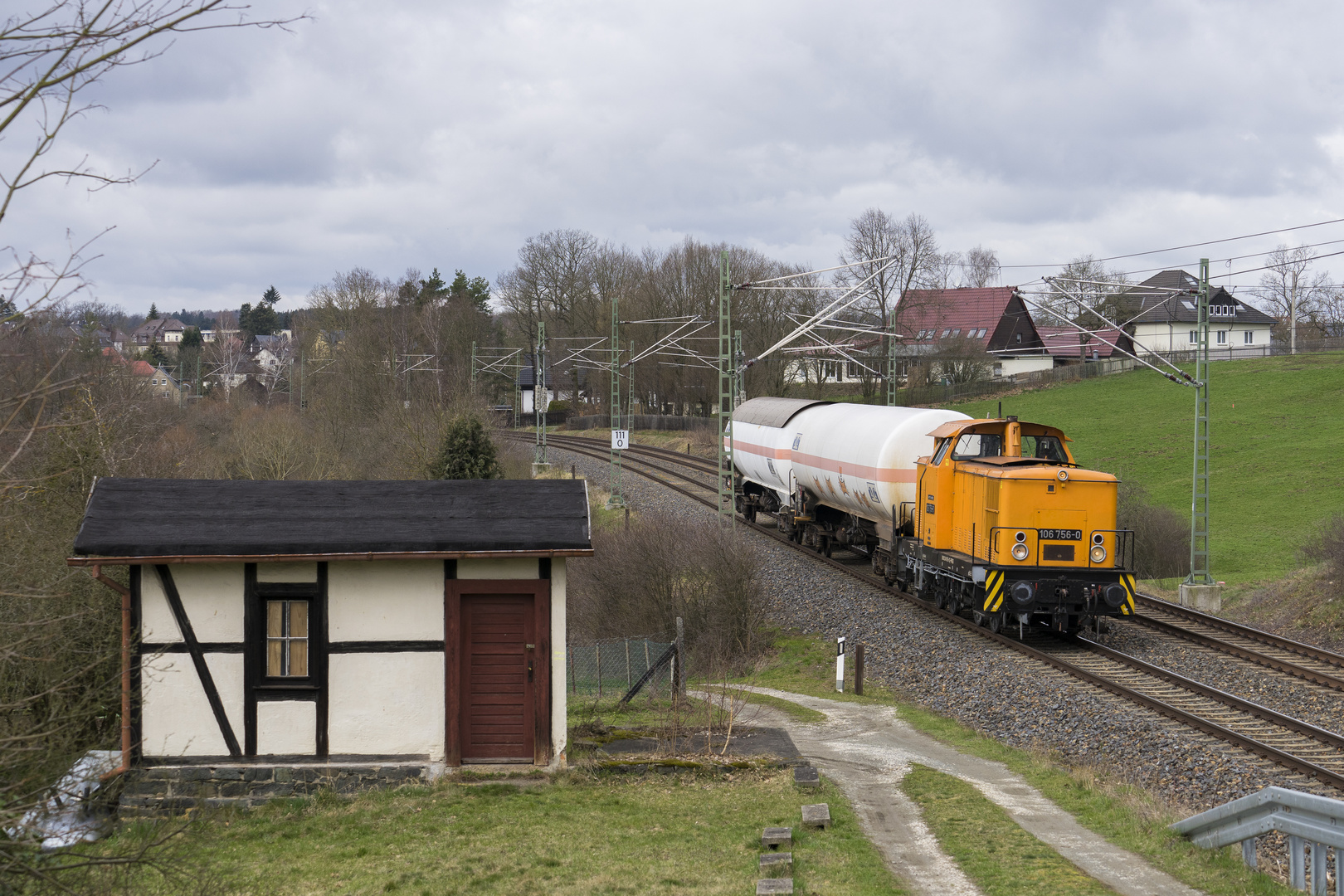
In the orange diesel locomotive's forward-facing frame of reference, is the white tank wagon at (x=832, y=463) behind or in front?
behind

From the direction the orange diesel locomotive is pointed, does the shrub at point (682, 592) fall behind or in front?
behind

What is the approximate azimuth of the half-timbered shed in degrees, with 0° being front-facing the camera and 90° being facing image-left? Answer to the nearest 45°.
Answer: approximately 0°

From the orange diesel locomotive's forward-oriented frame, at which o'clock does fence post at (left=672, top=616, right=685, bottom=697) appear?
The fence post is roughly at 3 o'clock from the orange diesel locomotive.

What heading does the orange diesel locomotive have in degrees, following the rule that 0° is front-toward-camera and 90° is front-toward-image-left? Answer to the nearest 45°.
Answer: approximately 315°

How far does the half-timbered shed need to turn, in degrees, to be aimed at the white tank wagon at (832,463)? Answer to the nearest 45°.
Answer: approximately 135° to its left
